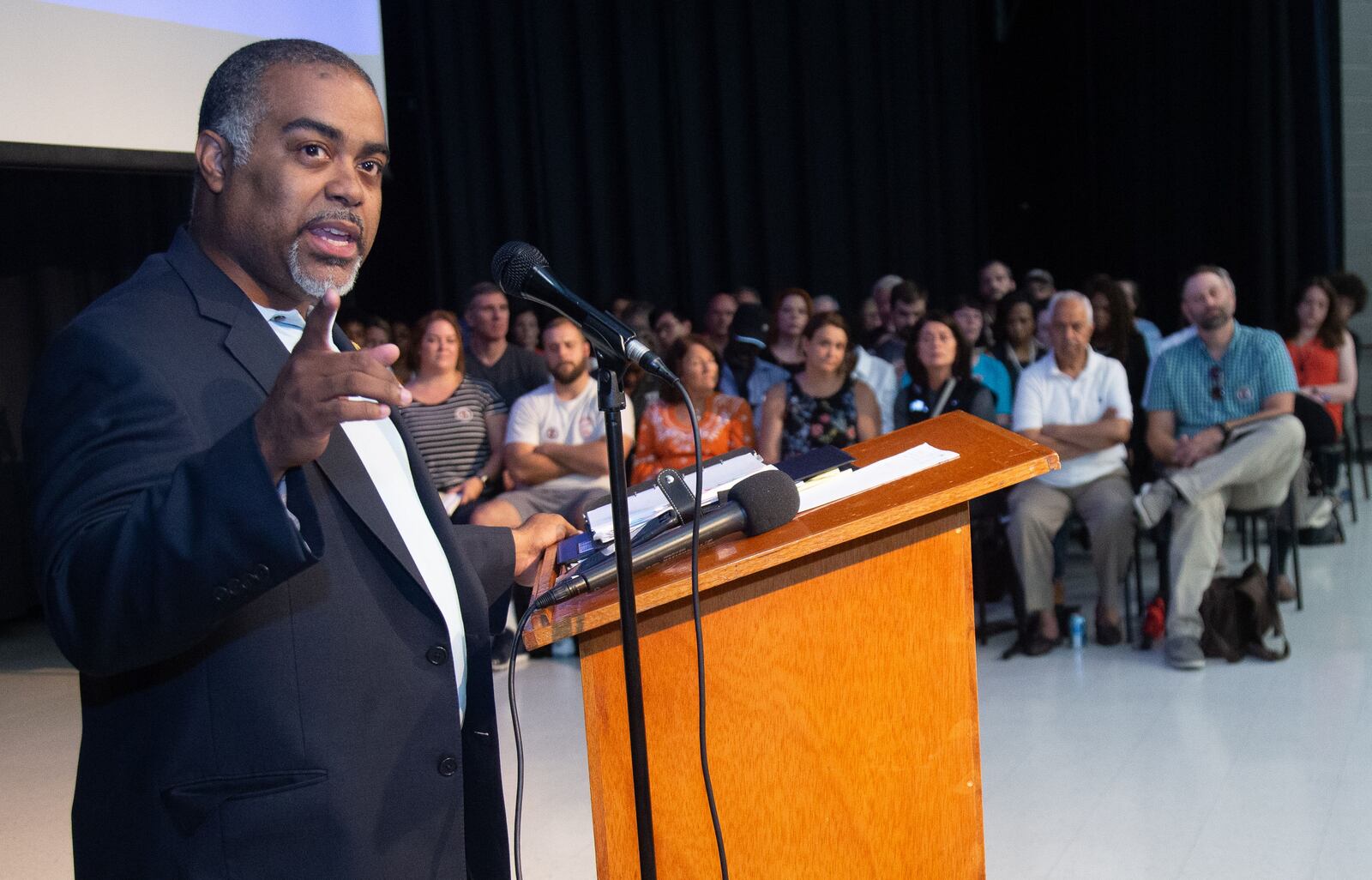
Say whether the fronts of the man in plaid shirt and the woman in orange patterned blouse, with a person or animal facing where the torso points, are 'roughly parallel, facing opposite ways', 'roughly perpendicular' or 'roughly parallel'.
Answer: roughly parallel

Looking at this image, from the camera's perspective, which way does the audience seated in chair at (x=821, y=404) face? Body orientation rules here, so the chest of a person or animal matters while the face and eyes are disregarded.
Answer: toward the camera

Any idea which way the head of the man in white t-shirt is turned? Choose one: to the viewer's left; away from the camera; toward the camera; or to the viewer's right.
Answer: toward the camera

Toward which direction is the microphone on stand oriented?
to the viewer's left

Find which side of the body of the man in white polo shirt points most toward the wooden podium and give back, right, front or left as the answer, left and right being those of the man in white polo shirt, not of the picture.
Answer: front

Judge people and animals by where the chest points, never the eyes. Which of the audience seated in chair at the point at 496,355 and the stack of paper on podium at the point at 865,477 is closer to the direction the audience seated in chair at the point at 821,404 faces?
the stack of paper on podium

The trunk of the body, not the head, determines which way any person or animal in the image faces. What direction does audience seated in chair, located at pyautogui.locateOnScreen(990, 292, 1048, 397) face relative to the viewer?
toward the camera

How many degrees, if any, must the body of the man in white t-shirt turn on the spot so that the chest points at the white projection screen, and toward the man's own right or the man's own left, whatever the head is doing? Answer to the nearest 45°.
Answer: approximately 90° to the man's own right

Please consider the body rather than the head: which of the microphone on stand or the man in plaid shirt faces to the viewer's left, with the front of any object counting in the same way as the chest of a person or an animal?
the microphone on stand

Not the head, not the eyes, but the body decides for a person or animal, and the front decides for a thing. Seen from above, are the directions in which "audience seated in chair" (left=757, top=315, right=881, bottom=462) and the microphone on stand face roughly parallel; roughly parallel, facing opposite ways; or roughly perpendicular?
roughly perpendicular

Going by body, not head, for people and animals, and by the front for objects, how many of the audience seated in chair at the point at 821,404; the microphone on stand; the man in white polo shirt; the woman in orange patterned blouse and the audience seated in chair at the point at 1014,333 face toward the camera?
4

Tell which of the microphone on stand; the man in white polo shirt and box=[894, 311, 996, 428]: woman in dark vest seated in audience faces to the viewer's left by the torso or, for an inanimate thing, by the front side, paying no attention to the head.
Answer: the microphone on stand

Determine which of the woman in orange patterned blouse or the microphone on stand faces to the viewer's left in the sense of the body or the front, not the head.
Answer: the microphone on stand

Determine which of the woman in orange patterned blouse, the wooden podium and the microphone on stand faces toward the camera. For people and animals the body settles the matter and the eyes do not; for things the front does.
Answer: the woman in orange patterned blouse

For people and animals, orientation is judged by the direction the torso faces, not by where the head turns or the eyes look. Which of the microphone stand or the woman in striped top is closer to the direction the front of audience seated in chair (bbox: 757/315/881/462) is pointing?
the microphone stand

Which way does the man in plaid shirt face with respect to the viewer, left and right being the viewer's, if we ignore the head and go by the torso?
facing the viewer
